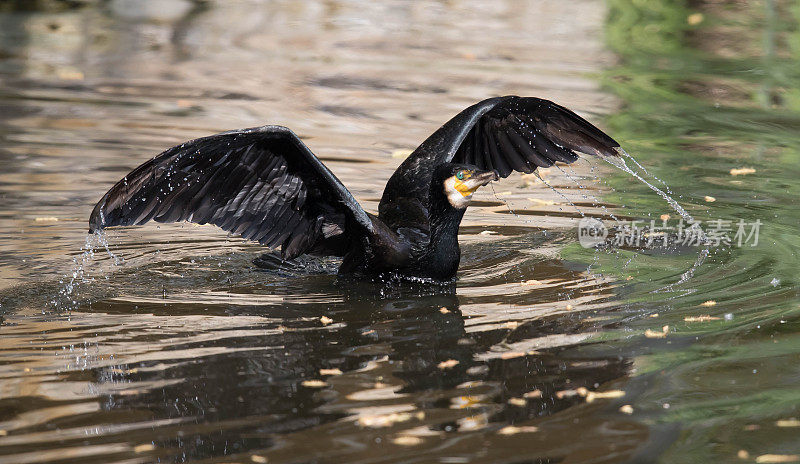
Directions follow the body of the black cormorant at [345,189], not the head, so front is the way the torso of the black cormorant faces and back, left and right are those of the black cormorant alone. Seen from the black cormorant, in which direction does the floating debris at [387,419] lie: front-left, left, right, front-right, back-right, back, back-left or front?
front-right

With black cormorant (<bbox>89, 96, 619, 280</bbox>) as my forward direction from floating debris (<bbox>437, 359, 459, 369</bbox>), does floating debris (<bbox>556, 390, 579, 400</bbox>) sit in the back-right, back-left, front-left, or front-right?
back-right

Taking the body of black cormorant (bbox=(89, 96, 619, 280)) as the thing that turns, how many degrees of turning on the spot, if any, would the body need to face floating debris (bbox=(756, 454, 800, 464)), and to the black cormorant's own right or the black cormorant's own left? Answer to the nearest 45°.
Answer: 0° — it already faces it

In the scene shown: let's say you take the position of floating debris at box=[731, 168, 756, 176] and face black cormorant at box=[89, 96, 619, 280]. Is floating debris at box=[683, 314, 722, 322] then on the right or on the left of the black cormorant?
left

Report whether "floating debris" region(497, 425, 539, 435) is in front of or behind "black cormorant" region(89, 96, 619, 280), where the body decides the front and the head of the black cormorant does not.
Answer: in front

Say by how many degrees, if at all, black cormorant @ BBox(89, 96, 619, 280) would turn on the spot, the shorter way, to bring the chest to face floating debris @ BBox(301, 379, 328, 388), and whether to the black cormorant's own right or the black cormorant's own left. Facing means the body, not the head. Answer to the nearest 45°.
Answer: approximately 45° to the black cormorant's own right

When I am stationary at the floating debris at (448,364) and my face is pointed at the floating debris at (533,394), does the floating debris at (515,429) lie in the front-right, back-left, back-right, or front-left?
front-right

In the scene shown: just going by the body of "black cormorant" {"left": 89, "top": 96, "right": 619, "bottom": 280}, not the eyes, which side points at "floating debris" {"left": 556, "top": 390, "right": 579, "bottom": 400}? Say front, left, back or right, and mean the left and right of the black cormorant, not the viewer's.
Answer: front

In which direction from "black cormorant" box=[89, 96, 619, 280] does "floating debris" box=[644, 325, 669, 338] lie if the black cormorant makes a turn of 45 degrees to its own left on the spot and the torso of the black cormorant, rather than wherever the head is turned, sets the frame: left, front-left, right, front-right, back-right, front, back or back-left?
front-right

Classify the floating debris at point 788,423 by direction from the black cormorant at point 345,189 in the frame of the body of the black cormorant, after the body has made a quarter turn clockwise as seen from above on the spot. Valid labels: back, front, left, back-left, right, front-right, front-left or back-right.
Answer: left

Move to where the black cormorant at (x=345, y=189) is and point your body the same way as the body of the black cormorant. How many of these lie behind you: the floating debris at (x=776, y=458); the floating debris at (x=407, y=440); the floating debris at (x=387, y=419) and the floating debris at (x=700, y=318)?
0

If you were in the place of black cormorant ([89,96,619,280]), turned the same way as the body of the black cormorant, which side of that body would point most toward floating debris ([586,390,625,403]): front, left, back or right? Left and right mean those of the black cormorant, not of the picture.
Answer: front

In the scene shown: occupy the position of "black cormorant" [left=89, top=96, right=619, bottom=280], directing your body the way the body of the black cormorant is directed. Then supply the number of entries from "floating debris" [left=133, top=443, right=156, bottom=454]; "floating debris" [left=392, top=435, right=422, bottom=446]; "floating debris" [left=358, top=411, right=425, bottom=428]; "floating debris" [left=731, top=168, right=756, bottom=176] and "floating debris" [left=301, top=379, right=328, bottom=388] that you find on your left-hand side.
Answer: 1

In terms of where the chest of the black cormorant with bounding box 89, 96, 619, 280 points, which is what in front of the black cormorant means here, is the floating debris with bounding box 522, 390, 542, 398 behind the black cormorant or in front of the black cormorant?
in front
